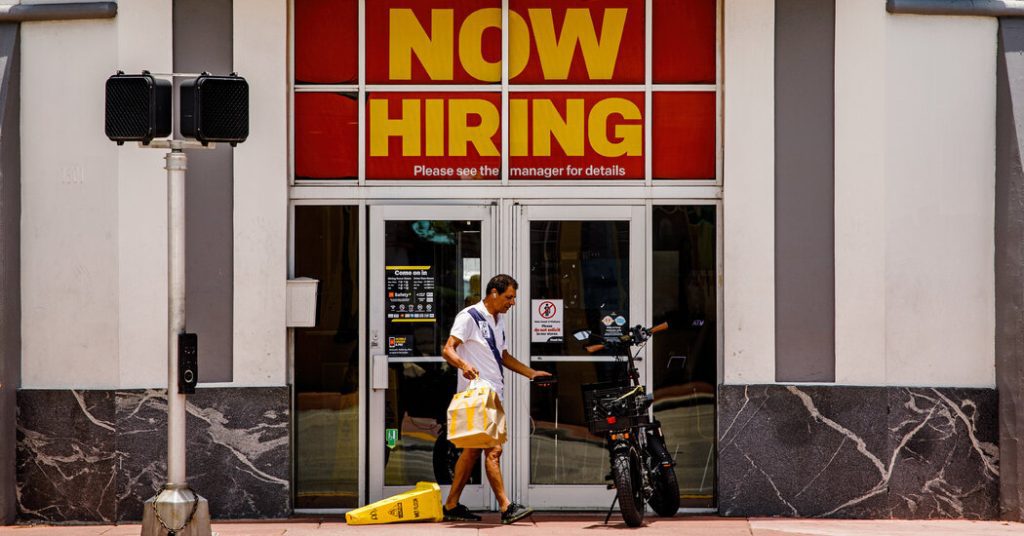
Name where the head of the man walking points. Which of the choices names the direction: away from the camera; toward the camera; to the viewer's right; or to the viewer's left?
to the viewer's right

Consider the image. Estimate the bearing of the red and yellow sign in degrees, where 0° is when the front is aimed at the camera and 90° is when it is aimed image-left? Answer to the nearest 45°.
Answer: approximately 0°

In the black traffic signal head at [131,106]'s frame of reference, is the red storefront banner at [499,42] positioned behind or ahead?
behind
